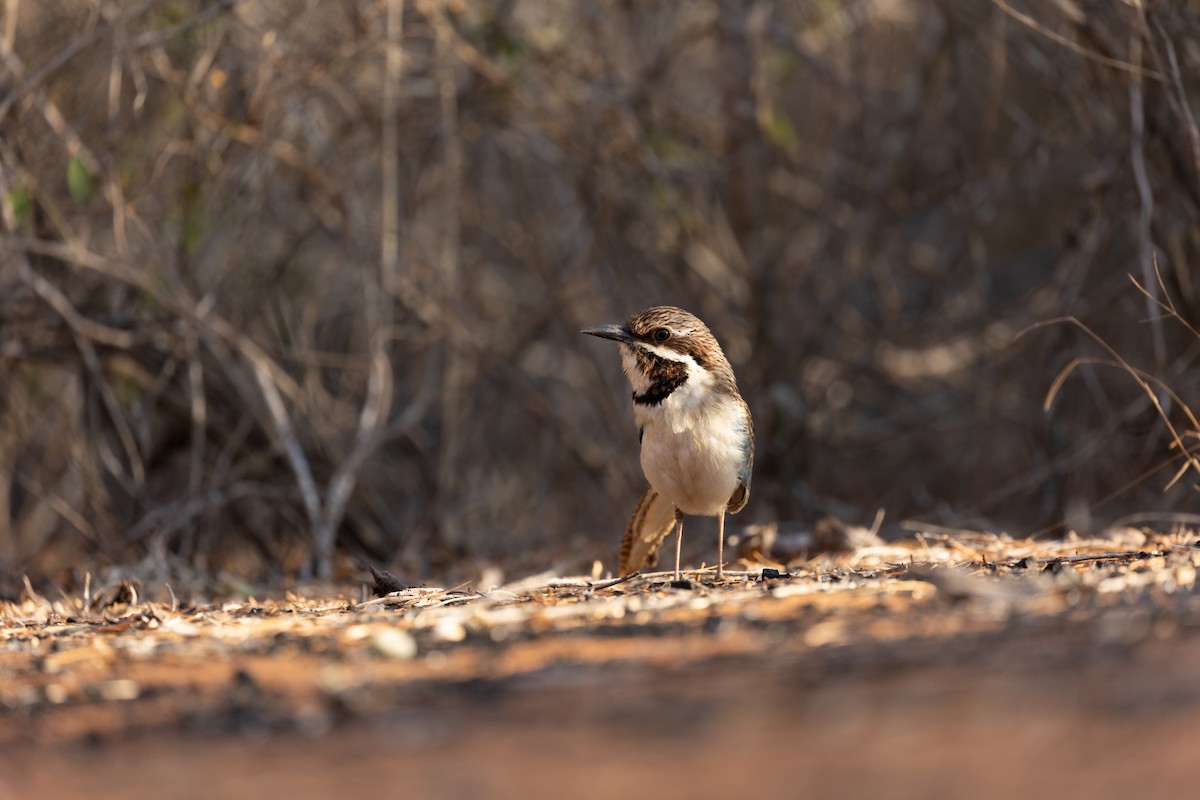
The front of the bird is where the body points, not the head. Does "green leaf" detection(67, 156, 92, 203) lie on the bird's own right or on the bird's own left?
on the bird's own right

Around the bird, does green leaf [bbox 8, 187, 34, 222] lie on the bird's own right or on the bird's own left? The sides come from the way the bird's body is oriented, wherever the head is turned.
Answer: on the bird's own right

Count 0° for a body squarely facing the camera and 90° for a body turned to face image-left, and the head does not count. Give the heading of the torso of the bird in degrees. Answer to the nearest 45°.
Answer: approximately 0°
